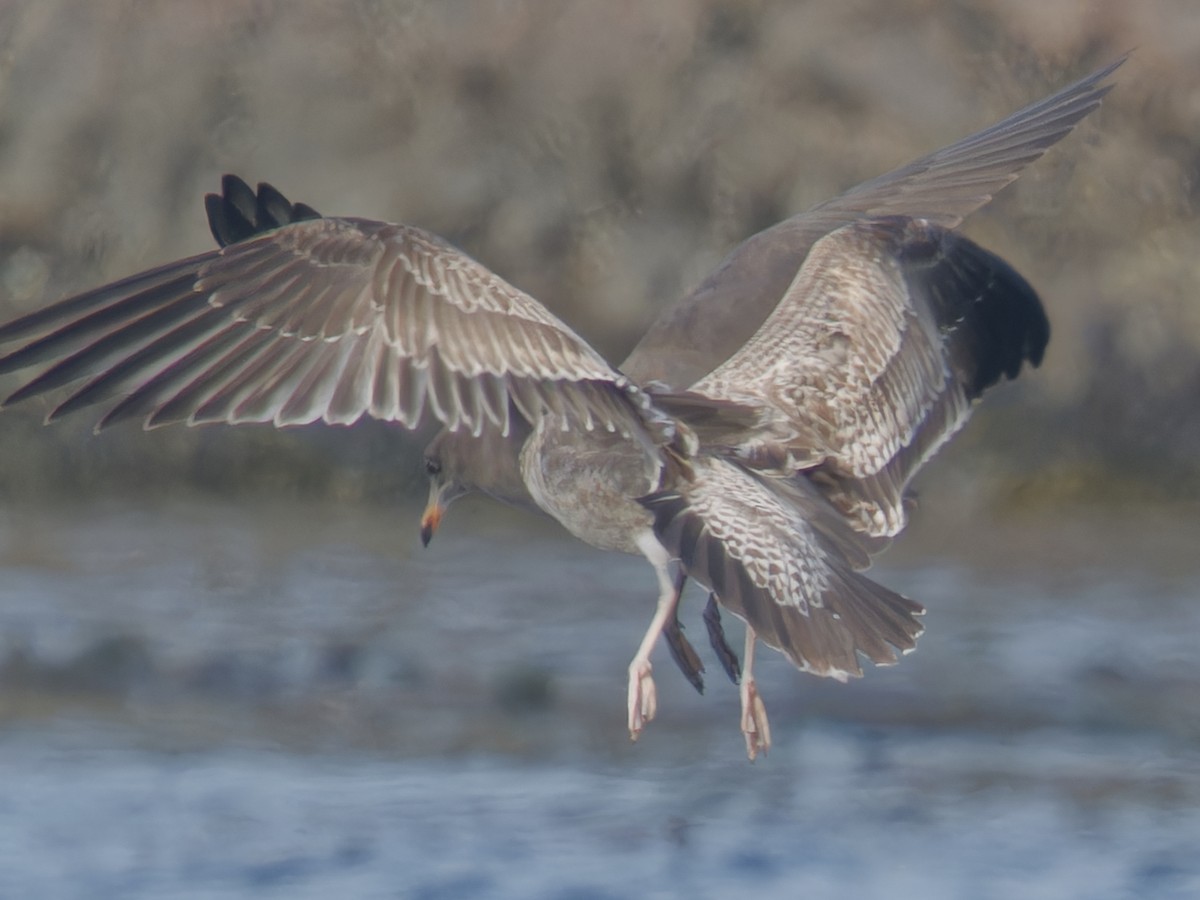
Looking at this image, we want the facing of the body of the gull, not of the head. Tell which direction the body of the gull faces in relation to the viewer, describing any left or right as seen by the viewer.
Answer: facing away from the viewer and to the left of the viewer
